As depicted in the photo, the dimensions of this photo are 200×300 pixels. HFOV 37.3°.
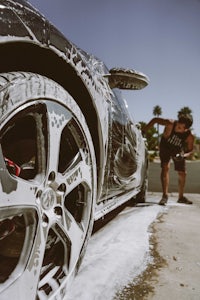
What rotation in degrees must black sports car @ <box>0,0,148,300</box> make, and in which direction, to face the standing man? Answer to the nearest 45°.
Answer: approximately 180°

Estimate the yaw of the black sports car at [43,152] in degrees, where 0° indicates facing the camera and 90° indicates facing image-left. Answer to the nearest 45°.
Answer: approximately 45°
